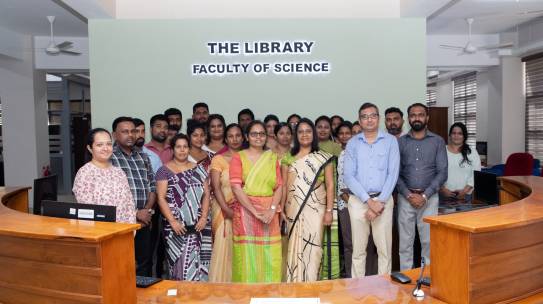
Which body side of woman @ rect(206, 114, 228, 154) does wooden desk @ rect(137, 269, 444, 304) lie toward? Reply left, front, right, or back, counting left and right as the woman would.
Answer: front

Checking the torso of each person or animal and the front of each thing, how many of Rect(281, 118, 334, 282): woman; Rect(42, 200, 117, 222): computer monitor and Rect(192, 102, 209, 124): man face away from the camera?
1

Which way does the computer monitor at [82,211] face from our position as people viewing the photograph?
facing away from the viewer

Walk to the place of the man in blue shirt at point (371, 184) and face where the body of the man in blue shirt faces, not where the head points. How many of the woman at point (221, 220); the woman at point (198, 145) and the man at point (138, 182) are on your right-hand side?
3

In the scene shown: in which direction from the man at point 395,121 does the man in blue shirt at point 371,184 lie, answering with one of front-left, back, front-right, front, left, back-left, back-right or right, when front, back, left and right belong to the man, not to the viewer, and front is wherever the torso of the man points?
front

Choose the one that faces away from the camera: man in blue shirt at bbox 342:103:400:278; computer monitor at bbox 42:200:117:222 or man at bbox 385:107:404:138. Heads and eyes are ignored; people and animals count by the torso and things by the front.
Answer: the computer monitor

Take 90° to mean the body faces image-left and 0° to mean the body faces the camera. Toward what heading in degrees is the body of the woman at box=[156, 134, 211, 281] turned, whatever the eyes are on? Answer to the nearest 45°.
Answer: approximately 0°

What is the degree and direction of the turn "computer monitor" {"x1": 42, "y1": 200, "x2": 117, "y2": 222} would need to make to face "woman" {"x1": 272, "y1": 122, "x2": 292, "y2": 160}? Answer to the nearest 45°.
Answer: approximately 45° to its right

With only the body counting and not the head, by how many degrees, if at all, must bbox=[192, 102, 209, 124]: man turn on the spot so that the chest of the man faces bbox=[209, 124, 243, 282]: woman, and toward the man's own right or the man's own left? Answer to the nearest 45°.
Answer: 0° — they already face them
